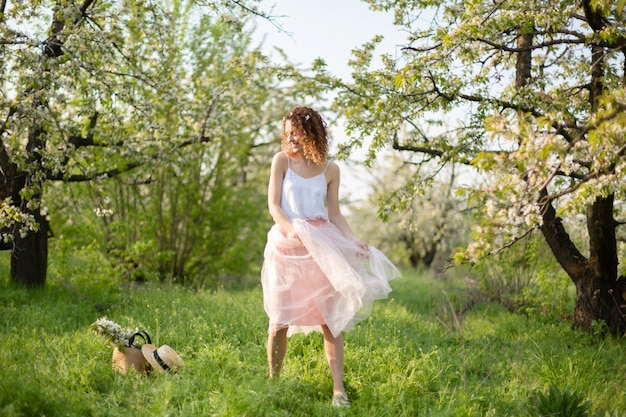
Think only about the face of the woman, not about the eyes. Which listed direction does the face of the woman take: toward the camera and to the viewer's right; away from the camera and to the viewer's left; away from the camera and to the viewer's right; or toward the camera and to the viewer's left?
toward the camera and to the viewer's left

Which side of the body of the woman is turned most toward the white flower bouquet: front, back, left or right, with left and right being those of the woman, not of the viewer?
right

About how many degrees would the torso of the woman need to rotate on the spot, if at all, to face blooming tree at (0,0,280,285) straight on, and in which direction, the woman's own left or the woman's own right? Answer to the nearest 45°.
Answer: approximately 135° to the woman's own right

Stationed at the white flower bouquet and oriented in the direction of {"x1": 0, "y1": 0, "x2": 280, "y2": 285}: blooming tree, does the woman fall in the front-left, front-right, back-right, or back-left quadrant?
back-right

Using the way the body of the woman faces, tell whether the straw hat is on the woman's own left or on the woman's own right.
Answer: on the woman's own right

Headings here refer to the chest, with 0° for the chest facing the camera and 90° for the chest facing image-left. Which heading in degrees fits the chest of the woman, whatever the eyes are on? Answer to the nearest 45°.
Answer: approximately 0°
